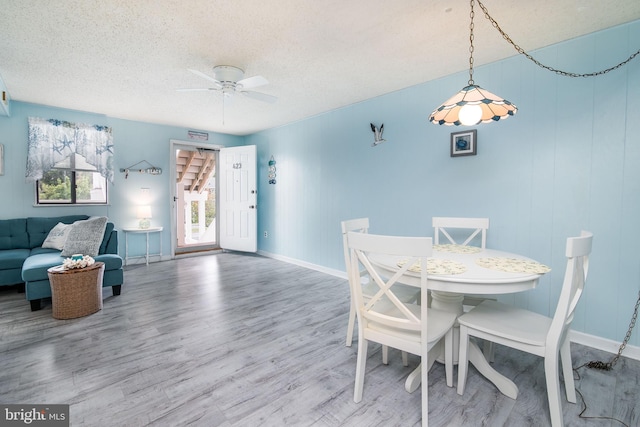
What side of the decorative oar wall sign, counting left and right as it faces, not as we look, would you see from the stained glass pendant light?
front

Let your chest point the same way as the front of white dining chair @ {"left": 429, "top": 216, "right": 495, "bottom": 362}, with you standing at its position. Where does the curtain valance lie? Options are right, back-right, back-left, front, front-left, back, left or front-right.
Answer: right

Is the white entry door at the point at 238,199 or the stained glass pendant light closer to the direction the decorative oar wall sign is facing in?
the stained glass pendant light

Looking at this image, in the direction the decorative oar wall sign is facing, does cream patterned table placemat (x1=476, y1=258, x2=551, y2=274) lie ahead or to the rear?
ahead

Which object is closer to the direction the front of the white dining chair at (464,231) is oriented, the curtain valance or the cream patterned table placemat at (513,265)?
the cream patterned table placemat

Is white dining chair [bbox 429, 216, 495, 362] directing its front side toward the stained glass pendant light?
yes

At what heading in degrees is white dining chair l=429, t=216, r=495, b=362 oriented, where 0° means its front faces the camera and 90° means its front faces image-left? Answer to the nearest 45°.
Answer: approximately 0°

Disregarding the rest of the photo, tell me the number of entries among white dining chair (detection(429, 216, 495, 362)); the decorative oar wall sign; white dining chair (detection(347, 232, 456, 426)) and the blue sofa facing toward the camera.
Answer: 3

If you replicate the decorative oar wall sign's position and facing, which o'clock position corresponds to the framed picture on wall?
The framed picture on wall is roughly at 11 o'clock from the decorative oar wall sign.
